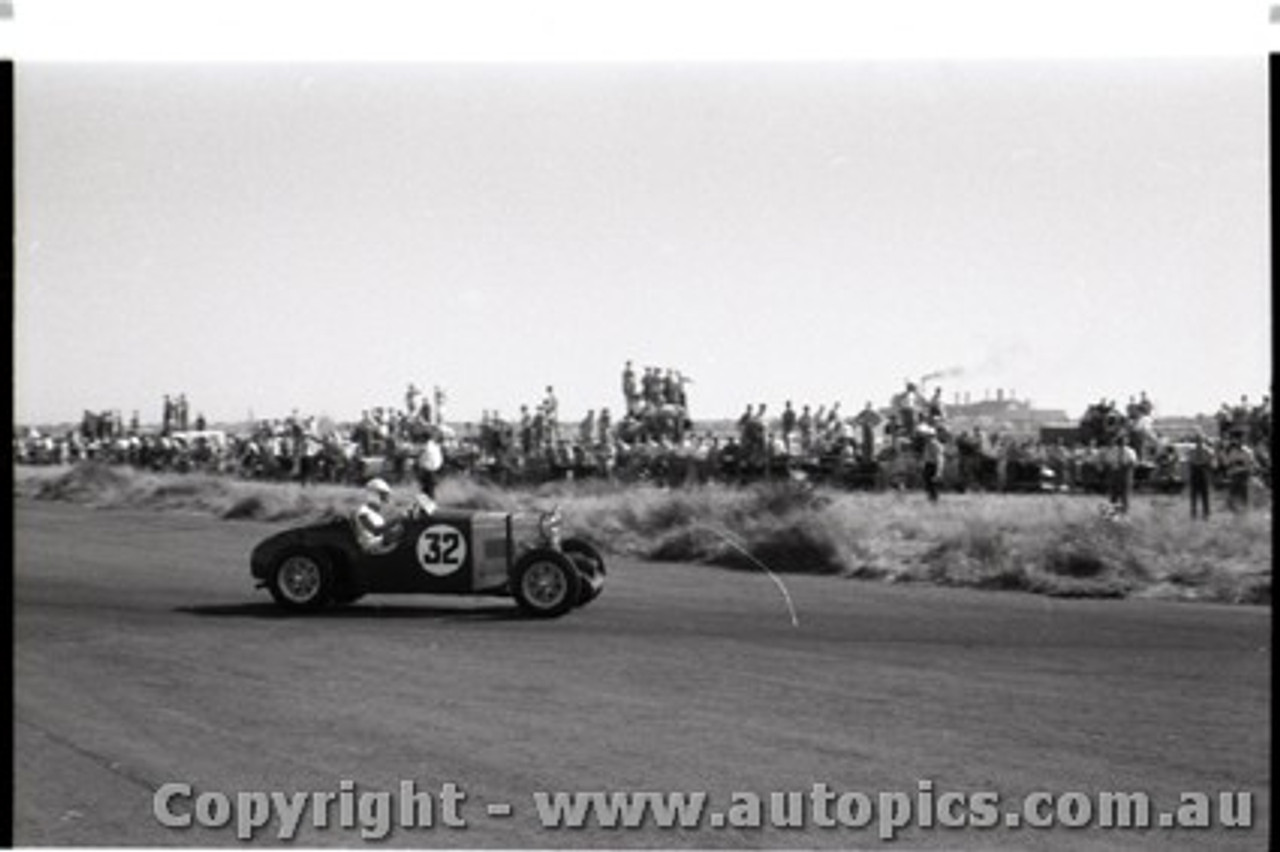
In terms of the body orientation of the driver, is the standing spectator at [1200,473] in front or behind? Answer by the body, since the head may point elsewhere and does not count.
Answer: in front

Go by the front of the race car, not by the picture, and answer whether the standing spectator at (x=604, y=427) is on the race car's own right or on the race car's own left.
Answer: on the race car's own left

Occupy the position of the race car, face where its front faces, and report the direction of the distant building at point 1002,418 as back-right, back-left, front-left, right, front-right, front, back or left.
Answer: front-left

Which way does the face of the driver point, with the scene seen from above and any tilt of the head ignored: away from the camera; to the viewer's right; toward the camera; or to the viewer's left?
to the viewer's right

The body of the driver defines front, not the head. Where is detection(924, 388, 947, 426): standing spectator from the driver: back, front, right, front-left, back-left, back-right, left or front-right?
front-left

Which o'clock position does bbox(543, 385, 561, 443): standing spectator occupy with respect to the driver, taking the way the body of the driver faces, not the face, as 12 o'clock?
The standing spectator is roughly at 10 o'clock from the driver.

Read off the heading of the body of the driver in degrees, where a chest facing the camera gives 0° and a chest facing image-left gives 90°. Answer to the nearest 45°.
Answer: approximately 270°

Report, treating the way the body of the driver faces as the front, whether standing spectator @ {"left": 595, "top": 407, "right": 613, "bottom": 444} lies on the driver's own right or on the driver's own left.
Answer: on the driver's own left

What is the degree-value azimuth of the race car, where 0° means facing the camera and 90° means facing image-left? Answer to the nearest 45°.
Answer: approximately 270°

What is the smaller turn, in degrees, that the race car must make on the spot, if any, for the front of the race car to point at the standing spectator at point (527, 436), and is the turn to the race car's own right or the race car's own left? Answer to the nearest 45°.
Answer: approximately 90° to the race car's own left

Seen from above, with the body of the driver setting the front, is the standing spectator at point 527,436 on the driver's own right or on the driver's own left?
on the driver's own left

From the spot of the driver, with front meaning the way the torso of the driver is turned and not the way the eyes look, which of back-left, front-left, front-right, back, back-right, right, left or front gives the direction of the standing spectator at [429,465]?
left
